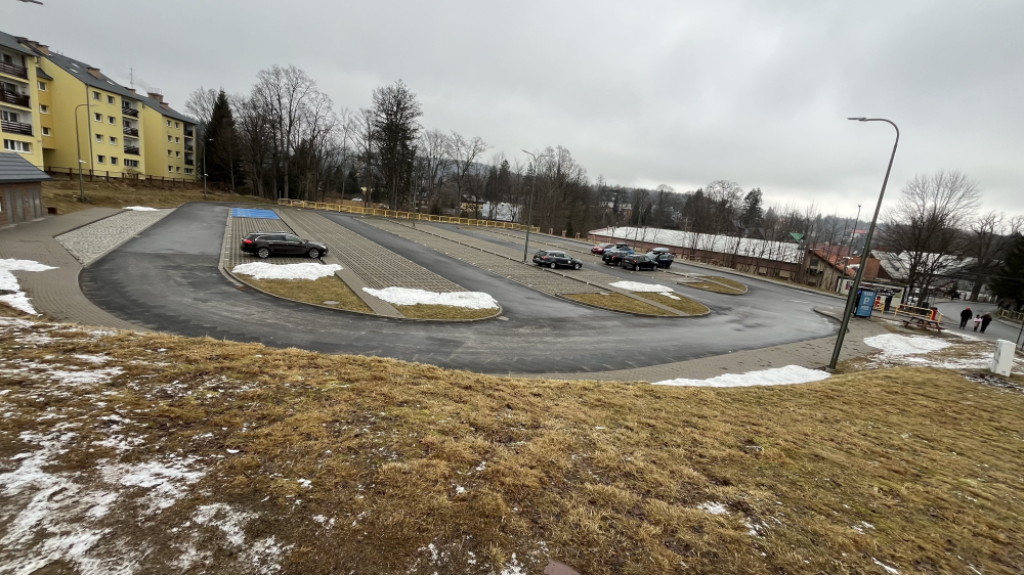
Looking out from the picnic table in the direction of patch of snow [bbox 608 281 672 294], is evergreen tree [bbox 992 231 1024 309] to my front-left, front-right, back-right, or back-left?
back-right

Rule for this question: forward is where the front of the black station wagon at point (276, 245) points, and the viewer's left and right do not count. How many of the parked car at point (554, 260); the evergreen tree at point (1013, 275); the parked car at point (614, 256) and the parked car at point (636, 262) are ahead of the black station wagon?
4

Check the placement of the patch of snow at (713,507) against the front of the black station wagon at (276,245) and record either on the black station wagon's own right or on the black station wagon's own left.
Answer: on the black station wagon's own right

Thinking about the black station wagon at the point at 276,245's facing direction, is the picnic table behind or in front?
in front

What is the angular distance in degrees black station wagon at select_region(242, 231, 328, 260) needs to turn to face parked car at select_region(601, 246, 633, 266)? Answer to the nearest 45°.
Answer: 0° — it already faces it

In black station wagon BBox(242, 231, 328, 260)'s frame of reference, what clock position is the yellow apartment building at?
The yellow apartment building is roughly at 8 o'clock from the black station wagon.

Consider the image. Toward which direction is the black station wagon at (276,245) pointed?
to the viewer's right

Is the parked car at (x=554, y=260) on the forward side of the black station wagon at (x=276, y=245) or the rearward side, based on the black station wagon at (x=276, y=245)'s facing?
on the forward side

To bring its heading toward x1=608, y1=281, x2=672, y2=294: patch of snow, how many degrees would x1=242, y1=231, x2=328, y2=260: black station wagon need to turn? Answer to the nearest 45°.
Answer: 0° — it already faces it
